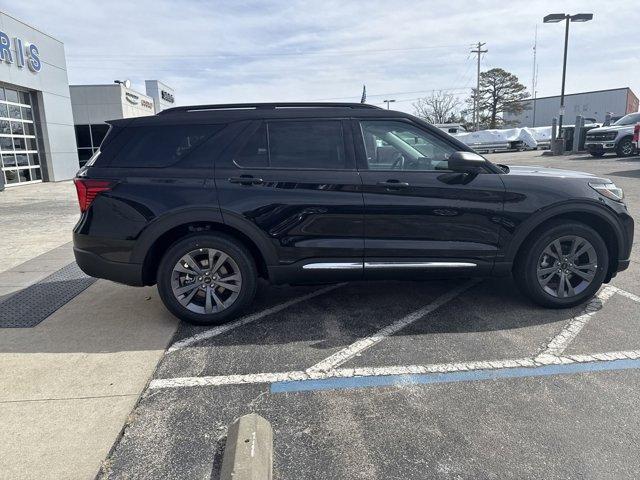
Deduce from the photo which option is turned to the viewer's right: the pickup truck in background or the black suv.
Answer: the black suv

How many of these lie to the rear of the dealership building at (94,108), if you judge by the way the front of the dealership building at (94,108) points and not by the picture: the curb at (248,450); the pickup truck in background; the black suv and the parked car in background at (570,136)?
0

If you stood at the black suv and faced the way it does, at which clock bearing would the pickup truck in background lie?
The pickup truck in background is roughly at 10 o'clock from the black suv.

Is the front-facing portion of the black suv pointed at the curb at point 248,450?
no

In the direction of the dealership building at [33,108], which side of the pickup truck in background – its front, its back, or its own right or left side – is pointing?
front

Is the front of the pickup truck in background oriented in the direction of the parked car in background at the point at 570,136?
no

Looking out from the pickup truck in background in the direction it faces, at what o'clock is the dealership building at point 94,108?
The dealership building is roughly at 1 o'clock from the pickup truck in background.

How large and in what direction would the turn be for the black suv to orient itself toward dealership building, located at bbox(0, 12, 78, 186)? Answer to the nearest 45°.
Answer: approximately 135° to its left

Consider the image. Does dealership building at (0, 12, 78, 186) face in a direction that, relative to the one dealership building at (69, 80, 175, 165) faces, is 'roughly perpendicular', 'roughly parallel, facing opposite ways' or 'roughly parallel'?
roughly parallel

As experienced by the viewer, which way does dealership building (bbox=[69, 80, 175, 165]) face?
facing the viewer and to the right of the viewer

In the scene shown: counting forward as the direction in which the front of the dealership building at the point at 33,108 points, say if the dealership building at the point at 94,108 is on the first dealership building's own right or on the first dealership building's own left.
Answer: on the first dealership building's own left

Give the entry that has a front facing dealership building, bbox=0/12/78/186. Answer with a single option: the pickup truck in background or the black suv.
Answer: the pickup truck in background

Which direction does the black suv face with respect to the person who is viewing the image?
facing to the right of the viewer

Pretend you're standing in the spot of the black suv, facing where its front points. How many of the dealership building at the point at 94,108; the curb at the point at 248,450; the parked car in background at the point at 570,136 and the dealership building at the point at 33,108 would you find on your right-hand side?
1

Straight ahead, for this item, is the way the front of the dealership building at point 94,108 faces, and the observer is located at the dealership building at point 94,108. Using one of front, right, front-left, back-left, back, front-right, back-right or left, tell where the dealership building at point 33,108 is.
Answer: front-right

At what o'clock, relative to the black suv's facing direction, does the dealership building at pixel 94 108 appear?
The dealership building is roughly at 8 o'clock from the black suv.

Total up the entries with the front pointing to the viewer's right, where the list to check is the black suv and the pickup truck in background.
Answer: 1
